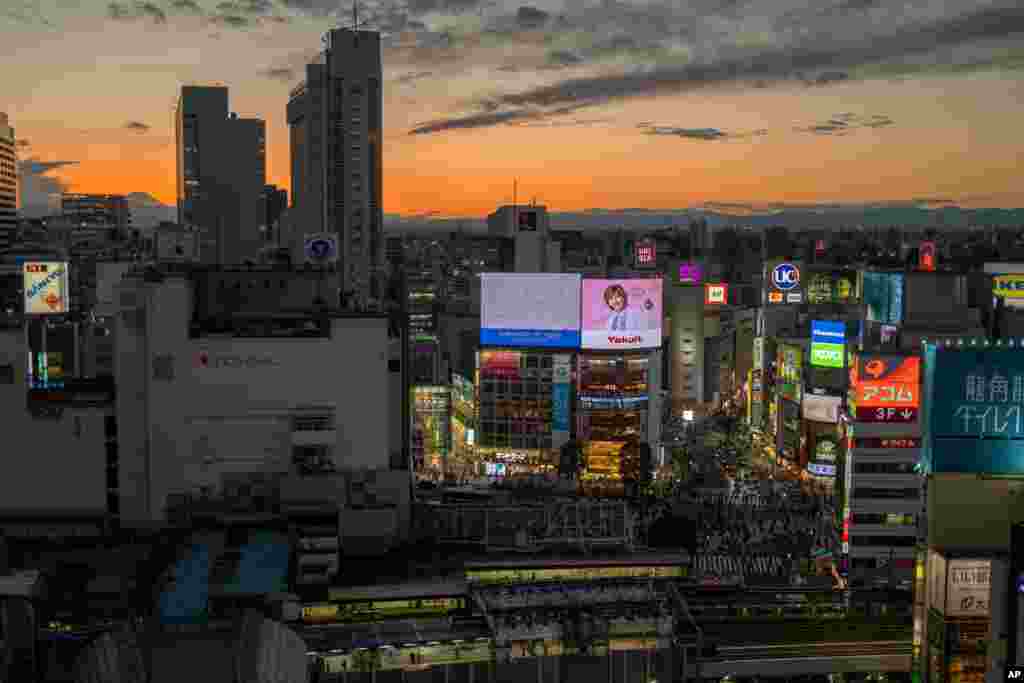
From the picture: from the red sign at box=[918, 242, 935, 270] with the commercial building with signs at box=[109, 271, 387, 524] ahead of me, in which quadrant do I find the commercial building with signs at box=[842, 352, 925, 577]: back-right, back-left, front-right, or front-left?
front-left

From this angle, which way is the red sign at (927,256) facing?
toward the camera

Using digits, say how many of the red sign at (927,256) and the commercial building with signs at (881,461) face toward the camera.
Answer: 2

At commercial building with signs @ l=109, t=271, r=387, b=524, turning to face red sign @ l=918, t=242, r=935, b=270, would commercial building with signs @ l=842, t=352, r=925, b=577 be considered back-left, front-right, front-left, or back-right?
front-right

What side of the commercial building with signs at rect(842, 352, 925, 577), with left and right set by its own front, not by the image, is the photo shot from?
front

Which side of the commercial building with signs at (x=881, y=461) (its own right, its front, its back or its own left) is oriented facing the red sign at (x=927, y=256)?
back

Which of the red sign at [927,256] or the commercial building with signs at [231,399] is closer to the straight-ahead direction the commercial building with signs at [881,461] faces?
the commercial building with signs

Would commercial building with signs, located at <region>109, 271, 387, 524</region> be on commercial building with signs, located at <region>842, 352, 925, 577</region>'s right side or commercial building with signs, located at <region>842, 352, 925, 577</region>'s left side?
on its right

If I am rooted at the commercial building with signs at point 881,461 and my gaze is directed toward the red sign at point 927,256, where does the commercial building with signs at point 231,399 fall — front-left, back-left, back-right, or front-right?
back-left

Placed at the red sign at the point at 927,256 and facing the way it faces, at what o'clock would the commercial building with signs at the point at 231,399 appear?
The commercial building with signs is roughly at 1 o'clock from the red sign.

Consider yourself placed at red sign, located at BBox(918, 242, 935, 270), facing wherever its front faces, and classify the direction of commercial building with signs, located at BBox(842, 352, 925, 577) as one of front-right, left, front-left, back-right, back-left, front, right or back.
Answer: front

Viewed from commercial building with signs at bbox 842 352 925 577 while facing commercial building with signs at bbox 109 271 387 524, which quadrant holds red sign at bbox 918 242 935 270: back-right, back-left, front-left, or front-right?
back-right

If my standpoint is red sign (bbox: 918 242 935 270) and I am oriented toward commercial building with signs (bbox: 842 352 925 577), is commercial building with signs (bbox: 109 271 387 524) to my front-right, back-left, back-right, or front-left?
front-right
